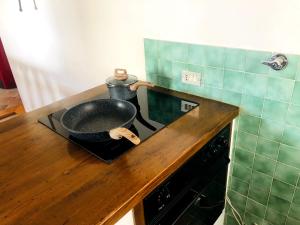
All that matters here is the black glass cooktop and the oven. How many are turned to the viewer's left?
0

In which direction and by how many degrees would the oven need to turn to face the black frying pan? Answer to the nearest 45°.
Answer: approximately 135° to its right

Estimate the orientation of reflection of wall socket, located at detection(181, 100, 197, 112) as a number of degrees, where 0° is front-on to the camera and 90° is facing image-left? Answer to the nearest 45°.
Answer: approximately 45°
